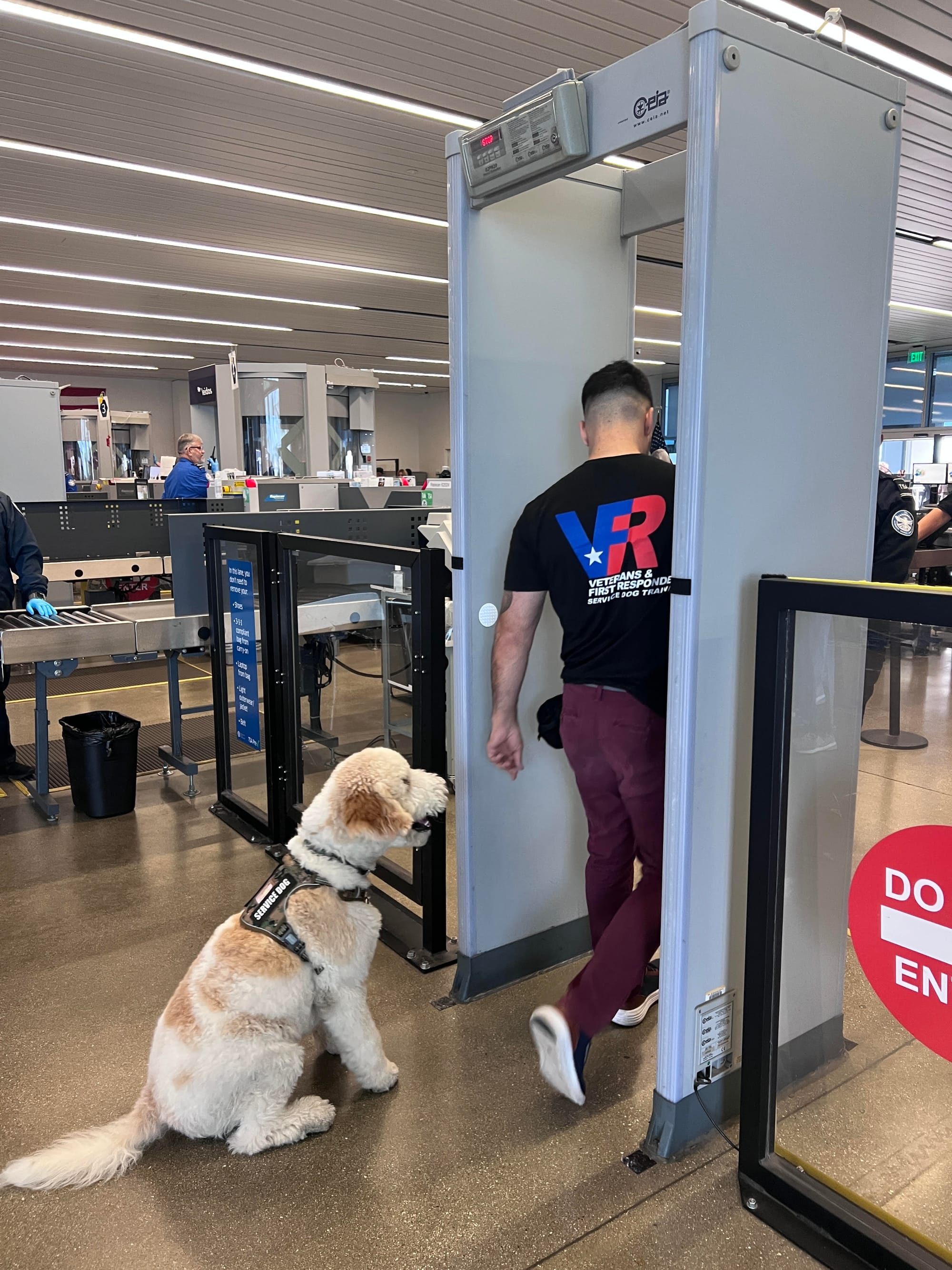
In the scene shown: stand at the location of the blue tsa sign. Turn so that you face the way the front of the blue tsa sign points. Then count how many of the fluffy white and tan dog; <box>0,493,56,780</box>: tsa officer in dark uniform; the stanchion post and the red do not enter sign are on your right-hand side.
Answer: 1

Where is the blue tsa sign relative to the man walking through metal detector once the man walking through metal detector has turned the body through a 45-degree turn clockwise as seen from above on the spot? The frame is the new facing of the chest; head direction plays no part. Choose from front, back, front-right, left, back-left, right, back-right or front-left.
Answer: back-left

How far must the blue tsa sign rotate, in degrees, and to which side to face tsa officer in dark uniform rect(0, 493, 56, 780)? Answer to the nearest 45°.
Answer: approximately 90° to its right

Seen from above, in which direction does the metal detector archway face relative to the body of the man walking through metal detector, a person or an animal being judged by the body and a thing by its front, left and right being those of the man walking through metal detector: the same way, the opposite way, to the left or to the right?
the opposite way

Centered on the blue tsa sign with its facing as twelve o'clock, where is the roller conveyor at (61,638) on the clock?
The roller conveyor is roughly at 2 o'clock from the blue tsa sign.

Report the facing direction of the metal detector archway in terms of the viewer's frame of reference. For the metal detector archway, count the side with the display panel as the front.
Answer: facing the viewer and to the left of the viewer

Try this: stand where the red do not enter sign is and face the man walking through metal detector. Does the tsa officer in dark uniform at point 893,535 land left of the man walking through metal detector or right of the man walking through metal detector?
right

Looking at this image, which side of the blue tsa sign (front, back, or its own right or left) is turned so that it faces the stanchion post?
left

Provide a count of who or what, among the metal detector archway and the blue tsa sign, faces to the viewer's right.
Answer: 0

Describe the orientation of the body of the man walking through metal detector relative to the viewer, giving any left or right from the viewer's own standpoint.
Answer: facing away from the viewer and to the right of the viewer
